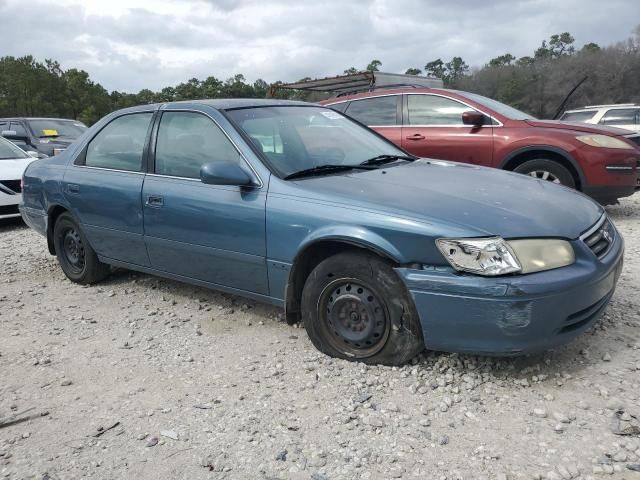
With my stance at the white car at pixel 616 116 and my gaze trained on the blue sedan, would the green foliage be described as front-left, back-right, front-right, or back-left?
back-right

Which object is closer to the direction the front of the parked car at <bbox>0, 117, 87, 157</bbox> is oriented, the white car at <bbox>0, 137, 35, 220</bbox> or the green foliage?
the white car

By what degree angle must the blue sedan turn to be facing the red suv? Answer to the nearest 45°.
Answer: approximately 90° to its left

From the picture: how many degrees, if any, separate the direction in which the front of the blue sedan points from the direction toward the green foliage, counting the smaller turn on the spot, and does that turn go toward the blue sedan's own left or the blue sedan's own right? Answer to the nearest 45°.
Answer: approximately 135° to the blue sedan's own left

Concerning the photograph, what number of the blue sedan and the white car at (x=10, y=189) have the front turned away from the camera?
0

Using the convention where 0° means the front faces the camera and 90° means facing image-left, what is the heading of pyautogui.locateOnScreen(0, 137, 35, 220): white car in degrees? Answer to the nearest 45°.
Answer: approximately 315°

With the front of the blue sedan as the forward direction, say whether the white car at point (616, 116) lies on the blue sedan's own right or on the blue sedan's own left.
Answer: on the blue sedan's own left

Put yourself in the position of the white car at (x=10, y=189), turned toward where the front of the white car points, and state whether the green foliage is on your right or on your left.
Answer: on your left

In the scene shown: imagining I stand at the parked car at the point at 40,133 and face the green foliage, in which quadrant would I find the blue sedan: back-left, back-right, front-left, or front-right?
back-right

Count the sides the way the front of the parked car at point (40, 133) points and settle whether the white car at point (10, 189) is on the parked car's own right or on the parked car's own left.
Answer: on the parked car's own right

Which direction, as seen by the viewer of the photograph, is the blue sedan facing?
facing the viewer and to the right of the viewer
